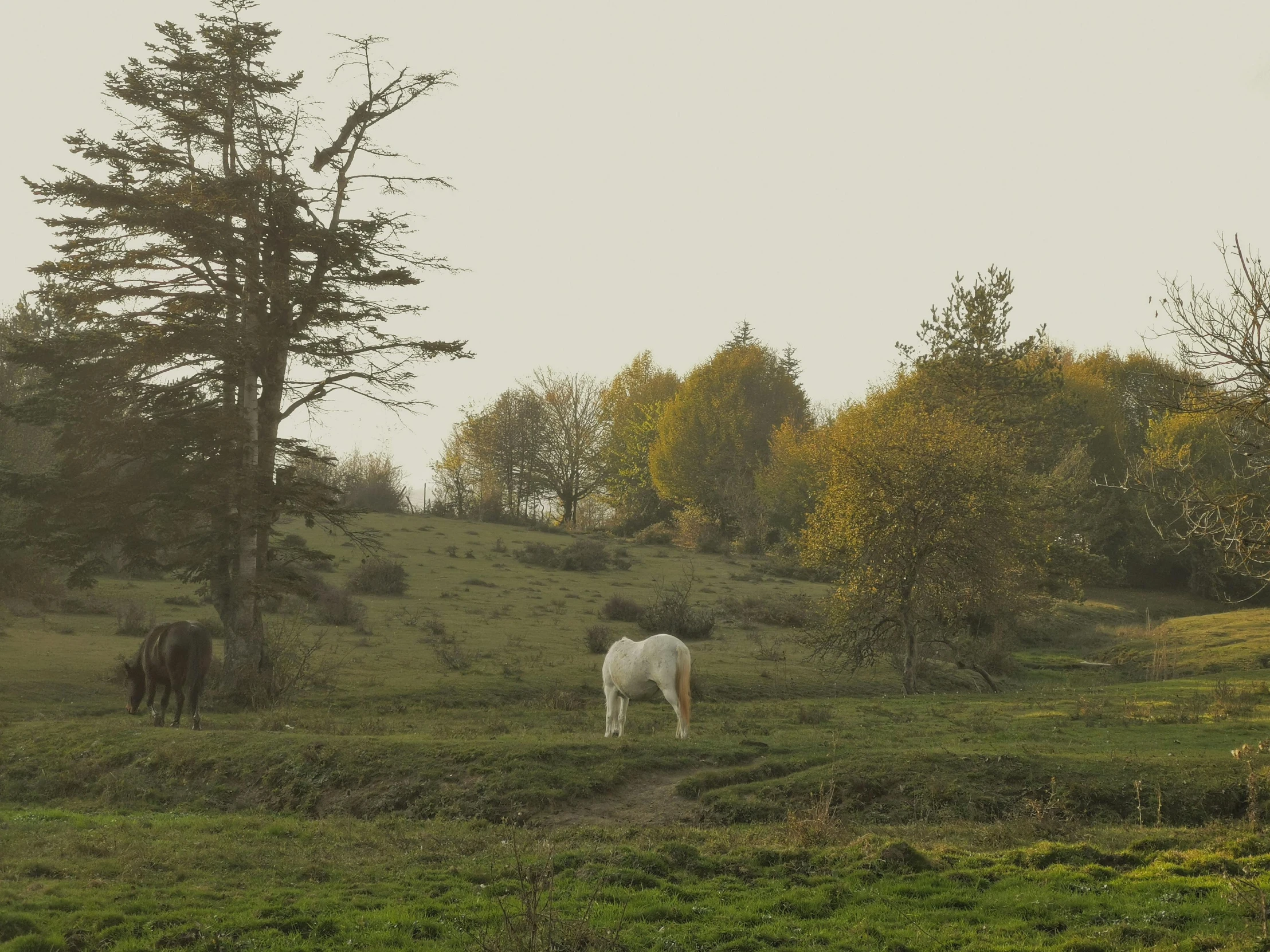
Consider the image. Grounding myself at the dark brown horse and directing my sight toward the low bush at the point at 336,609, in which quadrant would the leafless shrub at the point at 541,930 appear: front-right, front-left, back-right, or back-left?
back-right

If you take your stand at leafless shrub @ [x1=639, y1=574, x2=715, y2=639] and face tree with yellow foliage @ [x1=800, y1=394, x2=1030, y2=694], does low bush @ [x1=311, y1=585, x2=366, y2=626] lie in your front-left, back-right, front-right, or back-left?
back-right

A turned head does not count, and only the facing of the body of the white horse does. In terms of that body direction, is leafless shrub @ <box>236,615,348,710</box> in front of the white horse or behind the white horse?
in front

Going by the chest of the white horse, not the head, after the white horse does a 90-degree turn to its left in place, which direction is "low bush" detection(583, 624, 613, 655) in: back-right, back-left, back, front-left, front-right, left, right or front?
back-right

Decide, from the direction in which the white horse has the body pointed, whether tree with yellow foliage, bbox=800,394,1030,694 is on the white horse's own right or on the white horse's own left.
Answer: on the white horse's own right

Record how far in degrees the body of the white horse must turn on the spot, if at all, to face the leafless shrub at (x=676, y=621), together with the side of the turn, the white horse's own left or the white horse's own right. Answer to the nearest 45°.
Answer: approximately 45° to the white horse's own right

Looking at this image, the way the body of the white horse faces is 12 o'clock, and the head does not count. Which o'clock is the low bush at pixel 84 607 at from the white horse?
The low bush is roughly at 12 o'clock from the white horse.

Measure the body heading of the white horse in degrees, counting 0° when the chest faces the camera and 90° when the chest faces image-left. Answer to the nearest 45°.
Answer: approximately 135°

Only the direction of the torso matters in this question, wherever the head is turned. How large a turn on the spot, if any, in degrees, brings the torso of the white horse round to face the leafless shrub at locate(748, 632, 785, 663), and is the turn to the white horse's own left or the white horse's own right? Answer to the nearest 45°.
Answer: approximately 45° to the white horse's own right

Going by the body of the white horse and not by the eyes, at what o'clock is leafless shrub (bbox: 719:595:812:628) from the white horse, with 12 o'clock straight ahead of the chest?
The leafless shrub is roughly at 2 o'clock from the white horse.

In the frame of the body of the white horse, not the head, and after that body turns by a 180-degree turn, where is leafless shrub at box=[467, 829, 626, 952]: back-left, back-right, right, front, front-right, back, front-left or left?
front-right

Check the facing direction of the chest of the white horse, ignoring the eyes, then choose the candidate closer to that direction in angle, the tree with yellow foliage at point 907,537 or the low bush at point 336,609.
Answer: the low bush

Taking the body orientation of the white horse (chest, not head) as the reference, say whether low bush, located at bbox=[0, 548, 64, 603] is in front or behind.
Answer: in front
